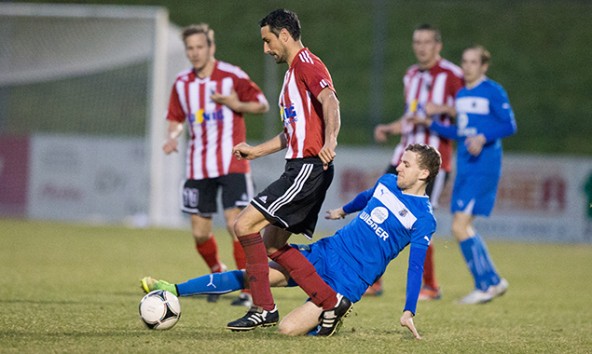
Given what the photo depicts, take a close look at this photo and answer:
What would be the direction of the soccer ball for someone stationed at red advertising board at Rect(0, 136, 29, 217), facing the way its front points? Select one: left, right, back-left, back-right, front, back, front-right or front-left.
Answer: front

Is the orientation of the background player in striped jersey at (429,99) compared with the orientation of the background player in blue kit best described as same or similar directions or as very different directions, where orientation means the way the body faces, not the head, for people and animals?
same or similar directions

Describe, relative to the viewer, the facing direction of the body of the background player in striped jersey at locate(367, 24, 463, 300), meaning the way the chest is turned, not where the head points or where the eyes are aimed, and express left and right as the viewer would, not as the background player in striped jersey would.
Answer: facing the viewer and to the left of the viewer

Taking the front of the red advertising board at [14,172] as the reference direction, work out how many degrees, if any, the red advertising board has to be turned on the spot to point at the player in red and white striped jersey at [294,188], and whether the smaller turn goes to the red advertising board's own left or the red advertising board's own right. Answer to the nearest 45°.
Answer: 0° — it already faces them

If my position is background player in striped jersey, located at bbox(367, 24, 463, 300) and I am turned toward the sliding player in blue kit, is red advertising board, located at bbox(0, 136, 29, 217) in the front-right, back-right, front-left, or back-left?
back-right

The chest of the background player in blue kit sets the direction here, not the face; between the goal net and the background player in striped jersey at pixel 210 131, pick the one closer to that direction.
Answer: the background player in striped jersey

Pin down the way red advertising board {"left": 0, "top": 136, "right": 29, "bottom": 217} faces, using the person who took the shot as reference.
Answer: facing the viewer

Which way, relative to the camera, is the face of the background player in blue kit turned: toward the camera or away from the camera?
toward the camera

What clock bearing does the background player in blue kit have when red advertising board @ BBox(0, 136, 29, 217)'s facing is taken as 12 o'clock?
The background player in blue kit is roughly at 11 o'clock from the red advertising board.
